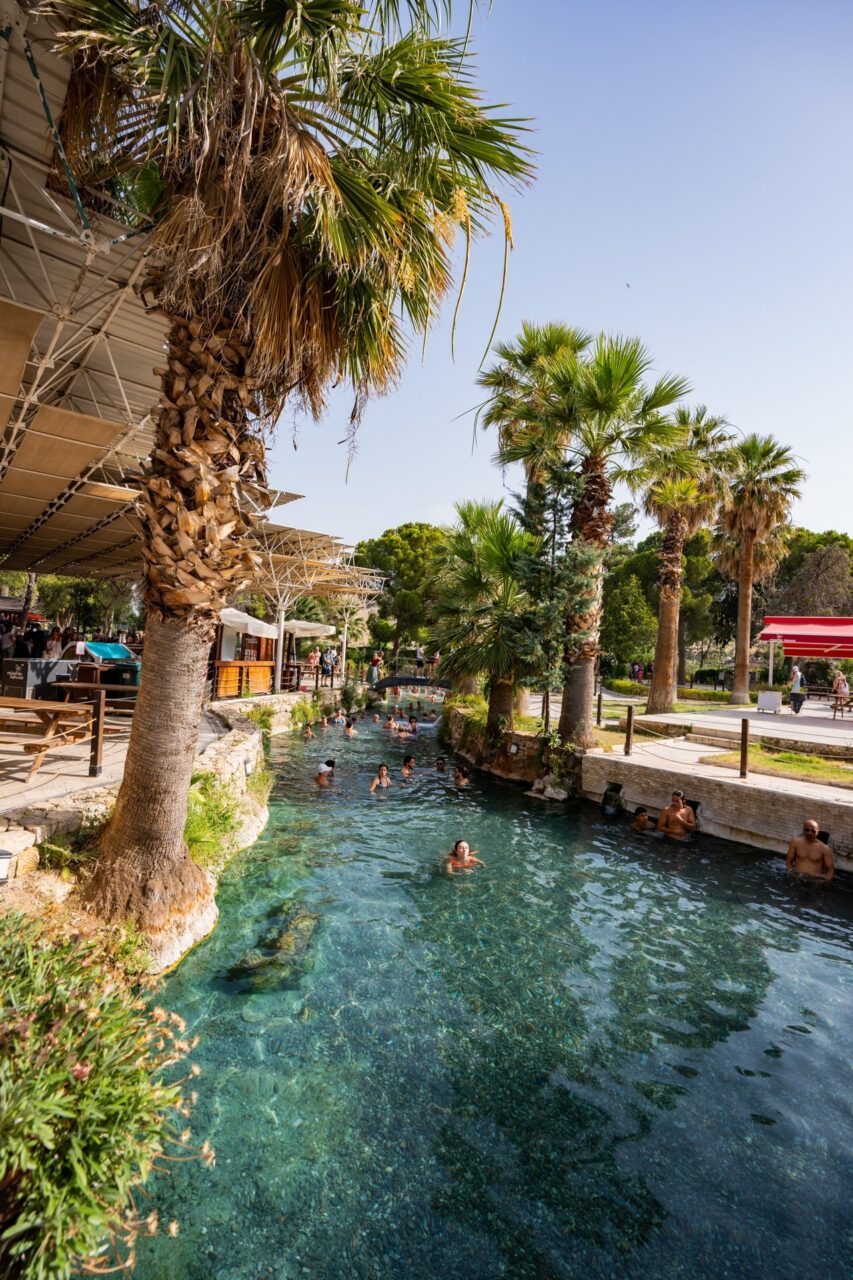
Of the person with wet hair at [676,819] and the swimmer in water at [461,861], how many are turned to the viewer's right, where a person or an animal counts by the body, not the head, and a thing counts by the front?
0

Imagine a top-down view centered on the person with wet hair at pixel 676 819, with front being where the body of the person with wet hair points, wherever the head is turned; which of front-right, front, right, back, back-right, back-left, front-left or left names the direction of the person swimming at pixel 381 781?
front-right

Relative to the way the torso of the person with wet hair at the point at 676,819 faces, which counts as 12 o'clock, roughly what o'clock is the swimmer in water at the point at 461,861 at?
The swimmer in water is roughly at 12 o'clock from the person with wet hair.

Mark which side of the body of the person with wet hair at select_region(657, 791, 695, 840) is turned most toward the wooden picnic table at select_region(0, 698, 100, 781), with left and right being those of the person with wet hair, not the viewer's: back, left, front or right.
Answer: front

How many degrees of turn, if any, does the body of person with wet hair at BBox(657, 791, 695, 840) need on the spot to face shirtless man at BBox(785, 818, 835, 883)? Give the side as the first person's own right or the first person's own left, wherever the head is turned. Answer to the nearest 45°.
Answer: approximately 90° to the first person's own left

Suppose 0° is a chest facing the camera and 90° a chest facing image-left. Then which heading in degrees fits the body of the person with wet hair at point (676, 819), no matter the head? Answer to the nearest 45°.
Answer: approximately 45°

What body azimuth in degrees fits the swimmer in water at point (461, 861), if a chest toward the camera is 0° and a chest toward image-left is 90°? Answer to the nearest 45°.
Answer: approximately 0°

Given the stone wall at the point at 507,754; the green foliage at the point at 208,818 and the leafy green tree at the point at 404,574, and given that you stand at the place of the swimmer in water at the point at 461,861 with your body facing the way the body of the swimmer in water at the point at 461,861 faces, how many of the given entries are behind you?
2

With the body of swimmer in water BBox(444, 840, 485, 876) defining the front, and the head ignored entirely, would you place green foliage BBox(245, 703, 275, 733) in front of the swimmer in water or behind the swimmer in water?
behind

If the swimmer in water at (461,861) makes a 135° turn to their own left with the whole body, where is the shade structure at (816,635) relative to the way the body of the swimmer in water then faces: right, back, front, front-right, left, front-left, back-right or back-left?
front

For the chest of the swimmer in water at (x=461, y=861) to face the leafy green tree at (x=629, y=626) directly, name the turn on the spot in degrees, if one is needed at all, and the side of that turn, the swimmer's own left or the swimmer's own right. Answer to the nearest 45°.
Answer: approximately 180°

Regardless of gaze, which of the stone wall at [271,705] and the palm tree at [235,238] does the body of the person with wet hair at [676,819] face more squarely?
the palm tree

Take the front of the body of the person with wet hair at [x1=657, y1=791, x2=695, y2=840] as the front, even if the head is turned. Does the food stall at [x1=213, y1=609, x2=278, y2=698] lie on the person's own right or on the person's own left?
on the person's own right
